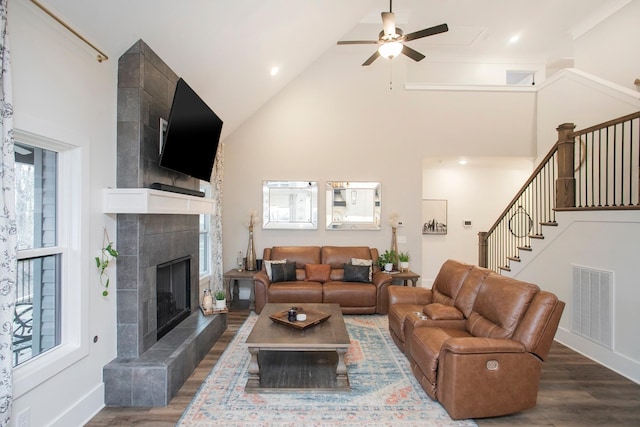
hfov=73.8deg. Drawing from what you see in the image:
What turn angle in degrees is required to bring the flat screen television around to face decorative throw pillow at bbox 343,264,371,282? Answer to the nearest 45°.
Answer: approximately 90° to its left

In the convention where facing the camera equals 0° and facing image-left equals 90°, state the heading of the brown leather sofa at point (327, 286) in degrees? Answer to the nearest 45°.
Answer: approximately 0°

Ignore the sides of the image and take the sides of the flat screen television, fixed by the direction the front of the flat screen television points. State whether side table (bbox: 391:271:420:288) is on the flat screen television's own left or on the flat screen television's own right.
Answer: on the flat screen television's own left

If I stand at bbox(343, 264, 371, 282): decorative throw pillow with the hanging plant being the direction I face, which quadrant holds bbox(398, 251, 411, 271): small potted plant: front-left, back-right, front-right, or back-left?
back-left

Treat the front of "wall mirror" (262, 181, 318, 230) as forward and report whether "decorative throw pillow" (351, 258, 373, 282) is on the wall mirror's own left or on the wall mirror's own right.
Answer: on the wall mirror's own left

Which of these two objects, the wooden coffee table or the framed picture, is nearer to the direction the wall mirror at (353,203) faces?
the wooden coffee table

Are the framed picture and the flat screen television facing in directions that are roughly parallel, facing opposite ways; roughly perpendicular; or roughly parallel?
roughly perpendicular

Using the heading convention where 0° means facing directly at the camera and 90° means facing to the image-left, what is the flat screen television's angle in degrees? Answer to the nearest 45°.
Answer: approximately 315°

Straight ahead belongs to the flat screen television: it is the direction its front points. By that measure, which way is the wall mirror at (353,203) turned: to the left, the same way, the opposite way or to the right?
to the right
